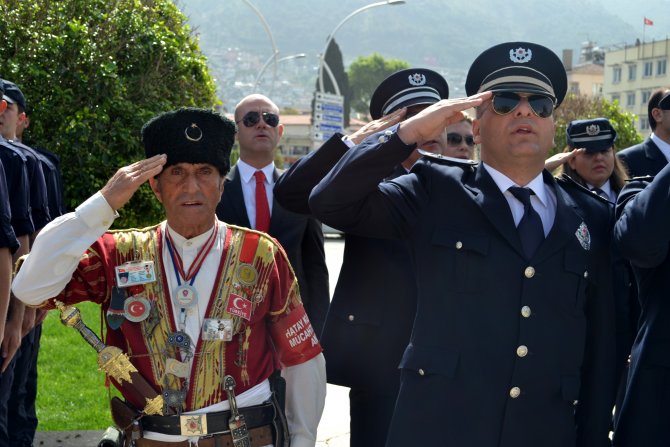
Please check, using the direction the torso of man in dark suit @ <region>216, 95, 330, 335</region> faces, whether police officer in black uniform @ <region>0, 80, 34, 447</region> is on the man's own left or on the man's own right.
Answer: on the man's own right

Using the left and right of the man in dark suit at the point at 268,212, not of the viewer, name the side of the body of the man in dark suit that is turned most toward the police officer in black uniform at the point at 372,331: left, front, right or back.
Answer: front

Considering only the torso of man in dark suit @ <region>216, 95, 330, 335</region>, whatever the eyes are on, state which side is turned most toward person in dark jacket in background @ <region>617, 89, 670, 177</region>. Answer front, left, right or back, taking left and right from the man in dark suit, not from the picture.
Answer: left

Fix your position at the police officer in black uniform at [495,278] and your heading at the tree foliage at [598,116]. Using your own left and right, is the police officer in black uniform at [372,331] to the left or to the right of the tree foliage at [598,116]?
left

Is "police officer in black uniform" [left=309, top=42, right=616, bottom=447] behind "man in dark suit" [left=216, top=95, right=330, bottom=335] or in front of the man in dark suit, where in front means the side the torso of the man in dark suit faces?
in front

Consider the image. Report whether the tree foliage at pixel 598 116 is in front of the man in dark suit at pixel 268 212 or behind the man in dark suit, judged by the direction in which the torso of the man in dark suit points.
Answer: behind

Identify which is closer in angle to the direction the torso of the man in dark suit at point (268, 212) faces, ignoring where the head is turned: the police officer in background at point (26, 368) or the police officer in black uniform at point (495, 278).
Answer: the police officer in black uniform

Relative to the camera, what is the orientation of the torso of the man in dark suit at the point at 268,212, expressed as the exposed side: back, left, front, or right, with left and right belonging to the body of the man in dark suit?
front

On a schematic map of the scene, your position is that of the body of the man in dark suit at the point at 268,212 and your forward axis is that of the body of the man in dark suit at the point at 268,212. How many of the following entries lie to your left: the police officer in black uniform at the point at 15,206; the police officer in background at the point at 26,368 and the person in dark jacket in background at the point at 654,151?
1
